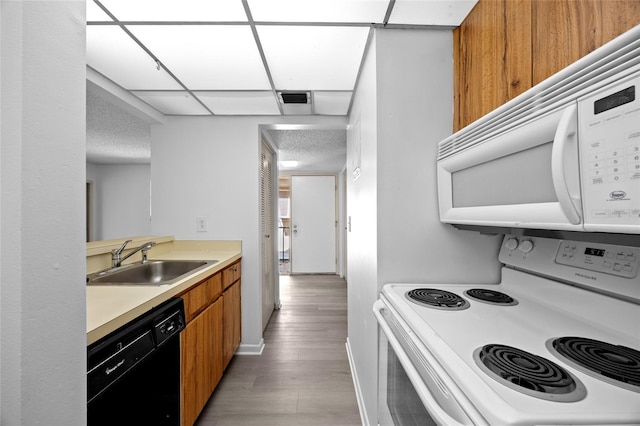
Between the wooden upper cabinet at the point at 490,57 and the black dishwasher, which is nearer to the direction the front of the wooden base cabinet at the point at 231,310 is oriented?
the wooden upper cabinet

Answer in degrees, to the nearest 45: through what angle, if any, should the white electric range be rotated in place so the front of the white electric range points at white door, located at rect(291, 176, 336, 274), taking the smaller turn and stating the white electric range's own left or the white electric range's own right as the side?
approximately 90° to the white electric range's own right

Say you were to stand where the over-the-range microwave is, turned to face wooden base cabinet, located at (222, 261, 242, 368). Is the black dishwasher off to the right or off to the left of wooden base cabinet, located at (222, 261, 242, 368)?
left

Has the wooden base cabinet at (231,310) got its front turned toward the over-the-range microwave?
no

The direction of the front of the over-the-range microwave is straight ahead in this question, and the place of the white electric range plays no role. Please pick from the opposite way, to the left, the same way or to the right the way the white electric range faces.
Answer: the same way

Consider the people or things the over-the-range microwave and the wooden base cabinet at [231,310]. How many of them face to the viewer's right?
1

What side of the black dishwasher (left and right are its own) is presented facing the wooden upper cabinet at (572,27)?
front

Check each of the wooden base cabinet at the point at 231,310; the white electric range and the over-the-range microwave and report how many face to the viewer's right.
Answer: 1

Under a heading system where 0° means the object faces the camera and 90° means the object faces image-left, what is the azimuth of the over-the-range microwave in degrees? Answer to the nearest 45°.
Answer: approximately 45°

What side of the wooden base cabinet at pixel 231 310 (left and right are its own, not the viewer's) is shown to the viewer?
right

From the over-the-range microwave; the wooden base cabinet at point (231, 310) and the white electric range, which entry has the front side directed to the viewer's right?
the wooden base cabinet

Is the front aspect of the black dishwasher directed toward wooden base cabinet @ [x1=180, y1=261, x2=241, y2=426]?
no

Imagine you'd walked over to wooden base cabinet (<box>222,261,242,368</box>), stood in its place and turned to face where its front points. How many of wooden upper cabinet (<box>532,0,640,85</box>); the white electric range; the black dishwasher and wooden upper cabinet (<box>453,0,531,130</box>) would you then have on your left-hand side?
0

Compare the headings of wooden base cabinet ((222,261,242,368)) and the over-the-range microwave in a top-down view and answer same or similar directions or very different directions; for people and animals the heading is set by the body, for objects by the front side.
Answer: very different directions

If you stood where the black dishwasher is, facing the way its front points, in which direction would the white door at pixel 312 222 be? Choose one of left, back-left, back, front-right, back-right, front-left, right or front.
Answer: left

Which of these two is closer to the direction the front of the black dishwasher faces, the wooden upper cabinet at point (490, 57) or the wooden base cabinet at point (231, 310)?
the wooden upper cabinet

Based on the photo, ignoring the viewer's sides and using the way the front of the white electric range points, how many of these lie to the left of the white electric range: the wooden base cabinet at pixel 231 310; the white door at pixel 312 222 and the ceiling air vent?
0
